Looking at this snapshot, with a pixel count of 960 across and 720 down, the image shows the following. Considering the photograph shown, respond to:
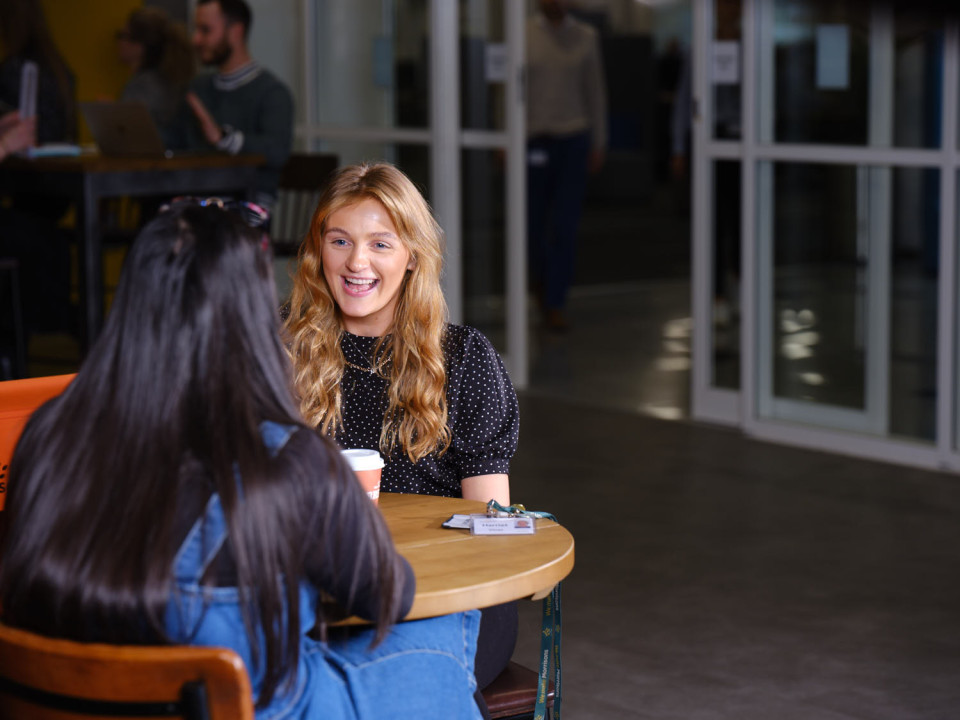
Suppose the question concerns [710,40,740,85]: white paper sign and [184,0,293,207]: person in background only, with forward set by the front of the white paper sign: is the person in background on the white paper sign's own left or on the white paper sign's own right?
on the white paper sign's own right

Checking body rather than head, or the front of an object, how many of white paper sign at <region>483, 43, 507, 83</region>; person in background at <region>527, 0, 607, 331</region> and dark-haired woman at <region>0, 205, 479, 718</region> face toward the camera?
2

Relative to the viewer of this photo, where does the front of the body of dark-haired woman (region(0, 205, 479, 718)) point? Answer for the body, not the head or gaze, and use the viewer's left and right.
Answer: facing away from the viewer and to the right of the viewer

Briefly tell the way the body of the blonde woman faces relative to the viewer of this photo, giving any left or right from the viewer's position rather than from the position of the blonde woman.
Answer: facing the viewer and to the left of the viewer

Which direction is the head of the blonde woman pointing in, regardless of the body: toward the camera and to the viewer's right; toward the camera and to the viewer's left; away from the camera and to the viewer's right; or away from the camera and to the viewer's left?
toward the camera and to the viewer's left

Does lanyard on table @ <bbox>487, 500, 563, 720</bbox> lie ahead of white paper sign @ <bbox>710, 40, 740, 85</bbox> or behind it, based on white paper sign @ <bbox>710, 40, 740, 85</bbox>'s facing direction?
ahead

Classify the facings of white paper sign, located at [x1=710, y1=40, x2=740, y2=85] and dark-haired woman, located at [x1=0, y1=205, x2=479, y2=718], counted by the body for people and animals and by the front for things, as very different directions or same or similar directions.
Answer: very different directions

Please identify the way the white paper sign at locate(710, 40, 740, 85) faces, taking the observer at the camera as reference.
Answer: facing the viewer

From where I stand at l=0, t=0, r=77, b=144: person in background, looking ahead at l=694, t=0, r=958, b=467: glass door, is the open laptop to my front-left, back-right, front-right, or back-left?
front-right

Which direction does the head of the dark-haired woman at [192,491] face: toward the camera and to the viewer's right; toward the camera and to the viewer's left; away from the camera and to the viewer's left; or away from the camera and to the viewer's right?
away from the camera and to the viewer's right

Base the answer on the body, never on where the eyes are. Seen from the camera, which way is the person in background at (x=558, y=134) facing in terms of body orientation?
toward the camera
